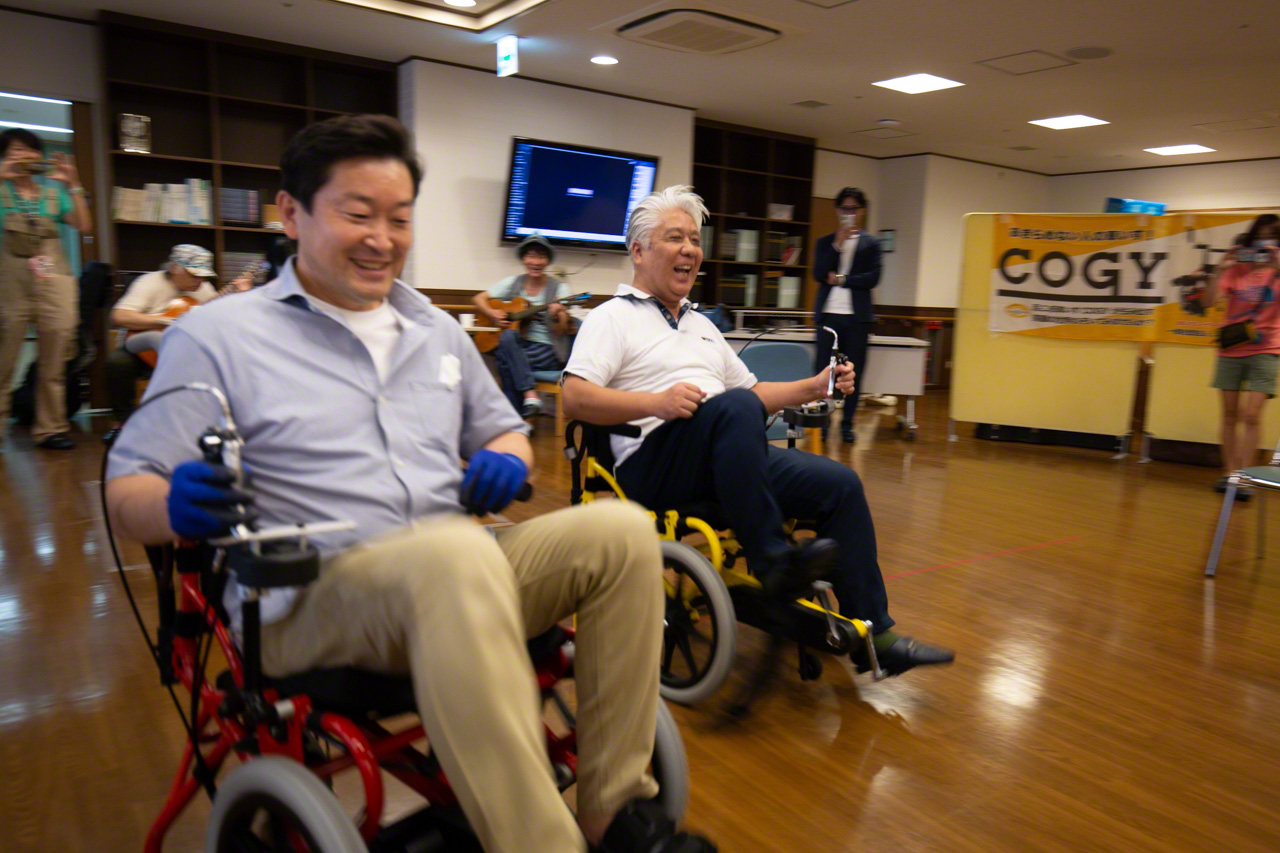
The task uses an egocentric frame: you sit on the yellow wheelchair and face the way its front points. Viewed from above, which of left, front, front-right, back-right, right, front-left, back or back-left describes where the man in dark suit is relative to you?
back-left

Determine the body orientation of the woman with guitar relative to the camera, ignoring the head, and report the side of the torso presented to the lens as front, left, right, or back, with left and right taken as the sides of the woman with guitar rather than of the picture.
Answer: front

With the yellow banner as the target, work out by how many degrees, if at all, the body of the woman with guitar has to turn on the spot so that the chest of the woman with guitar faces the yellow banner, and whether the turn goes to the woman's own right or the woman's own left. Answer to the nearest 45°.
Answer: approximately 90° to the woman's own left

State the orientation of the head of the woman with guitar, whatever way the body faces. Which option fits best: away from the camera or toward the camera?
toward the camera

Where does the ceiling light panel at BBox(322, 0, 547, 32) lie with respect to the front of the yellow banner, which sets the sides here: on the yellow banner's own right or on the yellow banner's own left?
on the yellow banner's own right

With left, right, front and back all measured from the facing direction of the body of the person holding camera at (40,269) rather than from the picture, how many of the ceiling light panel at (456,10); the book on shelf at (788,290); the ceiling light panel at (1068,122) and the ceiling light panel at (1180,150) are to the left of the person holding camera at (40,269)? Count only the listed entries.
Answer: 4

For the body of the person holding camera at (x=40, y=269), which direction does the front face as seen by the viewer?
toward the camera

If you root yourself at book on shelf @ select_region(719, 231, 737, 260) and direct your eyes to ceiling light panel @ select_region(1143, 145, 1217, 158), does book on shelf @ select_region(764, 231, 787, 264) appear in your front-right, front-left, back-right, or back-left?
front-left

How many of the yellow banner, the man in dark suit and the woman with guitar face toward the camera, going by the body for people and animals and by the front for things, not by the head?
3

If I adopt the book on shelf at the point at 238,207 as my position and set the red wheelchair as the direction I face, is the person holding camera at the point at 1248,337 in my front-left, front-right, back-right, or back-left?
front-left

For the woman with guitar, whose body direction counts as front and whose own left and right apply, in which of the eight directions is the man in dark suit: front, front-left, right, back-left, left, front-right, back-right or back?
left

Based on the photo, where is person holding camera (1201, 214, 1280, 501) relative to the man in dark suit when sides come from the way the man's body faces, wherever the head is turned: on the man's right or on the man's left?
on the man's left

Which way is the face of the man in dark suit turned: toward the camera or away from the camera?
toward the camera

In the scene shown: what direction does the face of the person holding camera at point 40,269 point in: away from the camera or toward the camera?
toward the camera

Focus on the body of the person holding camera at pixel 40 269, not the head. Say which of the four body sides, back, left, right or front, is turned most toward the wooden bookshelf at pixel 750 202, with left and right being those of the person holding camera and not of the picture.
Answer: left

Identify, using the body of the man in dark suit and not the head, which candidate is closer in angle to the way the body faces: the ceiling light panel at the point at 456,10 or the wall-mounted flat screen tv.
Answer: the ceiling light panel
